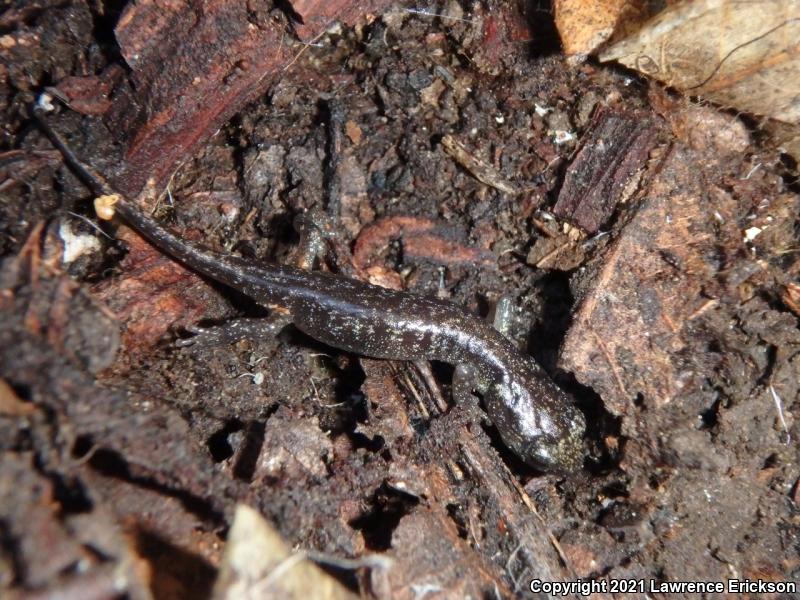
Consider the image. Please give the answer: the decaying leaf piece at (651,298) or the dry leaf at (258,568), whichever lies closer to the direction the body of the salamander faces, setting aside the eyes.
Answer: the decaying leaf piece

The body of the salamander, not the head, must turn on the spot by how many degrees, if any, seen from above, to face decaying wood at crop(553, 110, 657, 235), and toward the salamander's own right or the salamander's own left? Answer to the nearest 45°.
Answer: approximately 45° to the salamander's own left

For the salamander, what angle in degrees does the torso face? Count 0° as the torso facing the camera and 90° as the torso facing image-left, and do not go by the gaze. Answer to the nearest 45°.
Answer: approximately 315°
